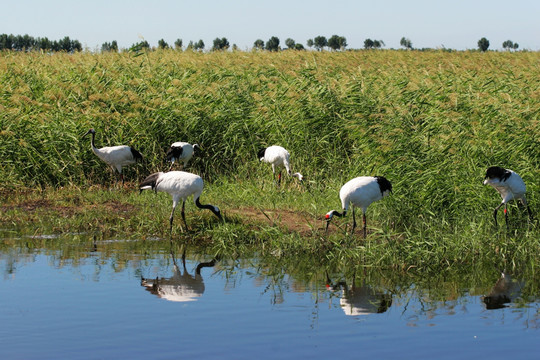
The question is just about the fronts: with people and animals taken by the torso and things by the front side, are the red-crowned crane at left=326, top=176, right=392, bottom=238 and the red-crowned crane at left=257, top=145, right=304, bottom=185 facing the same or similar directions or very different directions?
very different directions

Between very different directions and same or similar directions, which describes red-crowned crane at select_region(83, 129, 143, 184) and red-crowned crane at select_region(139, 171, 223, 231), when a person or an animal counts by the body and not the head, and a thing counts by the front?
very different directions

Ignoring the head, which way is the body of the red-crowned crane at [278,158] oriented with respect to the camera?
to the viewer's right

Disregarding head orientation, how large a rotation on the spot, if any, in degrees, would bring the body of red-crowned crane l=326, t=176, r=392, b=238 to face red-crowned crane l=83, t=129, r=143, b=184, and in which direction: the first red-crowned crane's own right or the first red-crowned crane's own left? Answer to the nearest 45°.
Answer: approximately 45° to the first red-crowned crane's own right

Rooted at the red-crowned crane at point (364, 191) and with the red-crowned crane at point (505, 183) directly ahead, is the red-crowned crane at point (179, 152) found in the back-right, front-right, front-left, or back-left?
back-left

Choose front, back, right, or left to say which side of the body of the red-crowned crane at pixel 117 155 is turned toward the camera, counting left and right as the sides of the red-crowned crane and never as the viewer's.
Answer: left

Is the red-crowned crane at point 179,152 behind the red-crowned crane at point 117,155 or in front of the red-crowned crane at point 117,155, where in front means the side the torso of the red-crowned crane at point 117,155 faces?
behind

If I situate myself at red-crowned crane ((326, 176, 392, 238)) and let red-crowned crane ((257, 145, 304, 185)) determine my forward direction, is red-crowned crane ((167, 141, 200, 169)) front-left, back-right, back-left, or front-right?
front-left

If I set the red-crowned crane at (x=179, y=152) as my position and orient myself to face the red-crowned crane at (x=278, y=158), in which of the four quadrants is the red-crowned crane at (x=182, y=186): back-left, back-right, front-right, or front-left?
front-right

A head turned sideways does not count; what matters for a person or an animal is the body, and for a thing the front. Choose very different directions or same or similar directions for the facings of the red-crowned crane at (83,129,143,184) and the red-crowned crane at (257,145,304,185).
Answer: very different directions

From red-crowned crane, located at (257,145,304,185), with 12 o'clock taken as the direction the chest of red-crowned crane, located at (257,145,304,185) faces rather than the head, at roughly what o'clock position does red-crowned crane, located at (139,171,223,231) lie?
red-crowned crane, located at (139,171,223,231) is roughly at 4 o'clock from red-crowned crane, located at (257,145,304,185).

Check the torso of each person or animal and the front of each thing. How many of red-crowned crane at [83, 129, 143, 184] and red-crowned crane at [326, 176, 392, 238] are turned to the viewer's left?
2

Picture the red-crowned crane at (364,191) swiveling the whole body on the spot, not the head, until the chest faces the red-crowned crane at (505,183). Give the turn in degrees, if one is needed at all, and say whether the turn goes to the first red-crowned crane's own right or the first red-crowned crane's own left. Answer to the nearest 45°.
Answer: approximately 180°

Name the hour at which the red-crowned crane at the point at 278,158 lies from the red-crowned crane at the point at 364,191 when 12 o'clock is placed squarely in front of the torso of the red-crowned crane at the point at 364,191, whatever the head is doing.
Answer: the red-crowned crane at the point at 278,158 is roughly at 2 o'clock from the red-crowned crane at the point at 364,191.
